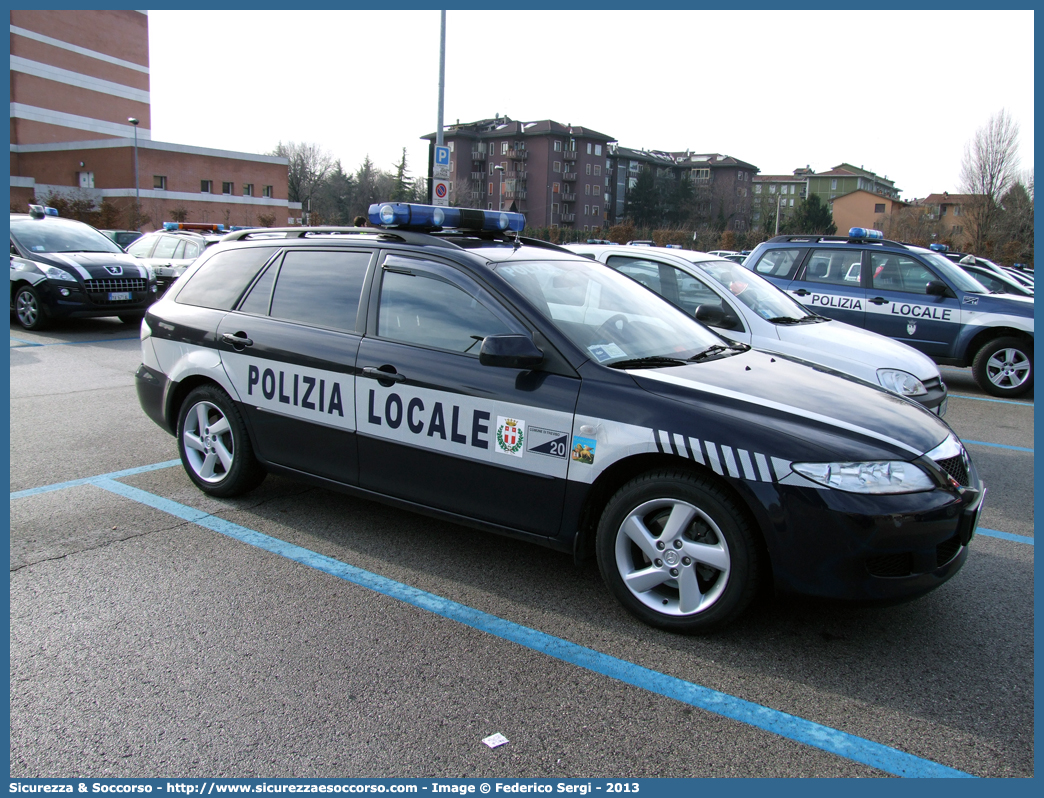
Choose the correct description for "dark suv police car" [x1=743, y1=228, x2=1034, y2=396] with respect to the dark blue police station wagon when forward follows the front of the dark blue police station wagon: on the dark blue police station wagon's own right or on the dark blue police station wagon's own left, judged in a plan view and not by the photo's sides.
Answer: on the dark blue police station wagon's own left

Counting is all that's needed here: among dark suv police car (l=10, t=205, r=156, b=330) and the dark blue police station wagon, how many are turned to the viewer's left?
0

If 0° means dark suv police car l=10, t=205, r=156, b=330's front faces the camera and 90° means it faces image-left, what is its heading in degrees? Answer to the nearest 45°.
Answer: approximately 315°

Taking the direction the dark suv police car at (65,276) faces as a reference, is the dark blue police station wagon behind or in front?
in front

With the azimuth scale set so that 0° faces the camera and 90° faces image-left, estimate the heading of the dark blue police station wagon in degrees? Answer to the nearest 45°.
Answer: approximately 315°
